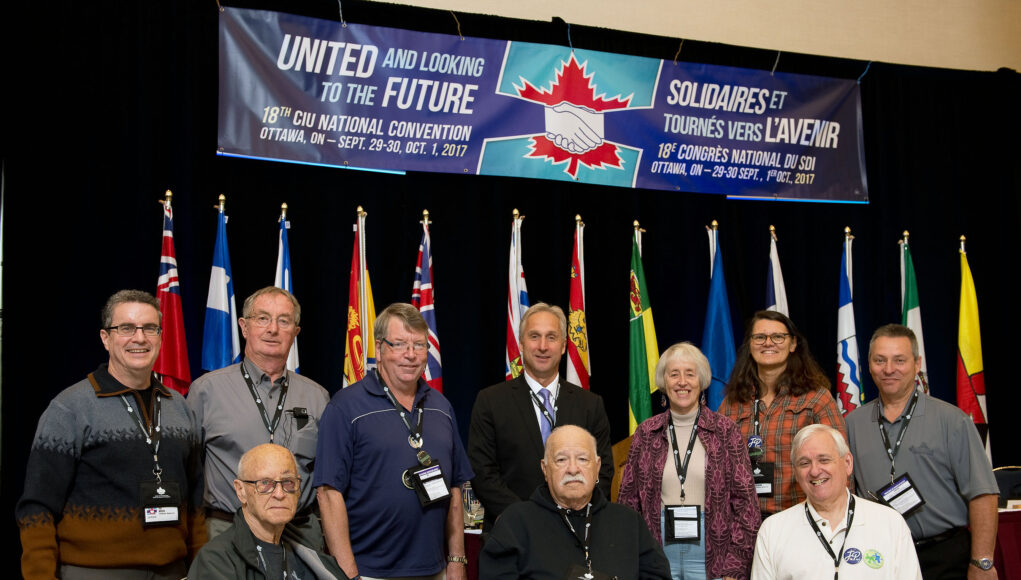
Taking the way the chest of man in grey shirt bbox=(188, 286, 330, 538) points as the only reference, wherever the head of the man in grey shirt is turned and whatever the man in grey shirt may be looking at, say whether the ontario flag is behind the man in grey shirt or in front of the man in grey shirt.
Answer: behind

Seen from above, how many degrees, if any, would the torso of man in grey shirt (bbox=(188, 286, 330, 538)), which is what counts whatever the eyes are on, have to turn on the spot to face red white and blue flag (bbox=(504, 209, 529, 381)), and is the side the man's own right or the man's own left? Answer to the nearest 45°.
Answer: approximately 135° to the man's own left

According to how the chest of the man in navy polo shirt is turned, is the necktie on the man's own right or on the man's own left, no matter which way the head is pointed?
on the man's own left

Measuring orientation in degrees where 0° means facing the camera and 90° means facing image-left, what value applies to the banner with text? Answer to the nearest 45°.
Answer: approximately 0°

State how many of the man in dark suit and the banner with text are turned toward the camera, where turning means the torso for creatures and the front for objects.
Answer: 2

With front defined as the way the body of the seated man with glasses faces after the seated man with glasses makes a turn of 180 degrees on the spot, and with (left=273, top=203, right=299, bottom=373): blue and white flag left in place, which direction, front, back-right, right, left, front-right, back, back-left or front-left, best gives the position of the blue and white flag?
front-right

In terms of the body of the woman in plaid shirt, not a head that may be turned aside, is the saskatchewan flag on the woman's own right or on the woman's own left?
on the woman's own right

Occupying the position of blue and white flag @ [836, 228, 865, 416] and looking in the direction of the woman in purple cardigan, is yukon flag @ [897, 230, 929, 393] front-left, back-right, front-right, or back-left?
back-left
